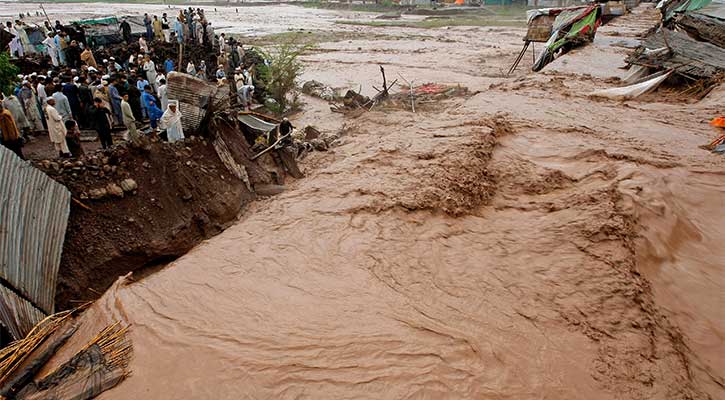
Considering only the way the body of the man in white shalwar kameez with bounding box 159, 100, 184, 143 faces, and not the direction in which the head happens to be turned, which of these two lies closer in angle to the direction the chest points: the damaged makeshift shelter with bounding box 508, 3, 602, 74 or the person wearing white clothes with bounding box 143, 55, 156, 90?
the damaged makeshift shelter

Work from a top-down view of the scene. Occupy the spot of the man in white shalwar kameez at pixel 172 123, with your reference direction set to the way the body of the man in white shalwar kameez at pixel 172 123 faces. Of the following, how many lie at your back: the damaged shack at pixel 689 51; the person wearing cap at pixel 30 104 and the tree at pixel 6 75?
2

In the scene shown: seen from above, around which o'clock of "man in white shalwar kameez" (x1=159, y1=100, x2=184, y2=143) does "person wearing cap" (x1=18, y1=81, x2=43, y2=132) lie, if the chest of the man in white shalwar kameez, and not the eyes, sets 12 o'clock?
The person wearing cap is roughly at 6 o'clock from the man in white shalwar kameez.

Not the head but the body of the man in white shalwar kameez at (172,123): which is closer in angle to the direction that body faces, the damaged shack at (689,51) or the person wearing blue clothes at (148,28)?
the damaged shack

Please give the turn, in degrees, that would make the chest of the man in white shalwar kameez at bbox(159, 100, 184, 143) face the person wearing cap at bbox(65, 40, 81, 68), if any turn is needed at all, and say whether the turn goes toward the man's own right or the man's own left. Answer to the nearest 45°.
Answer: approximately 135° to the man's own left

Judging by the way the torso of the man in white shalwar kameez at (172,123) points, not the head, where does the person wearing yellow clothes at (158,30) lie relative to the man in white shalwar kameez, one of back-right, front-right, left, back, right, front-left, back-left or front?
back-left

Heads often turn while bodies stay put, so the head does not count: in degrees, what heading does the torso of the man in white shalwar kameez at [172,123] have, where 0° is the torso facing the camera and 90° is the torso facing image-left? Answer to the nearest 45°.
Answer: approximately 315°

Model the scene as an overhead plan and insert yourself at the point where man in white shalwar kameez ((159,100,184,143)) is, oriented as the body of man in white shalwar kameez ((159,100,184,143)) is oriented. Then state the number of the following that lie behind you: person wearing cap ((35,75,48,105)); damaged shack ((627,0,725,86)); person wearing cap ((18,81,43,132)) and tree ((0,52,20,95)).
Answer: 3

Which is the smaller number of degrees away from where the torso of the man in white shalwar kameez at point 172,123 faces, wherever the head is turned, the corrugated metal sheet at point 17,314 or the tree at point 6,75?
the corrugated metal sheet

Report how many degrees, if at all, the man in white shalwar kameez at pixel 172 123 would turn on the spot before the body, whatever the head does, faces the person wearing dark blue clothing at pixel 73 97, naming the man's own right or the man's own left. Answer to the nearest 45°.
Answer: approximately 180°

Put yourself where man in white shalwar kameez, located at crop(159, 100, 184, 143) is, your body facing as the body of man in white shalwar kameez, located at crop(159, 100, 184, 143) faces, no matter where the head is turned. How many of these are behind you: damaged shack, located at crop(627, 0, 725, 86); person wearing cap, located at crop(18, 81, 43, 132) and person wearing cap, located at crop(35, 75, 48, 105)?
2

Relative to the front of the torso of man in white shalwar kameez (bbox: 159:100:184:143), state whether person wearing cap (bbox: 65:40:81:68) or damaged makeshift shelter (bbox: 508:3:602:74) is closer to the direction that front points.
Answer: the damaged makeshift shelter
